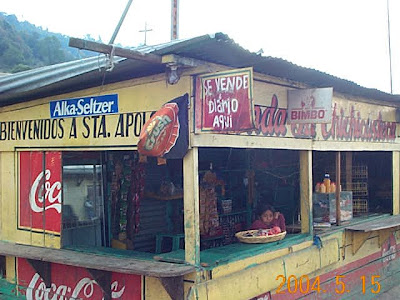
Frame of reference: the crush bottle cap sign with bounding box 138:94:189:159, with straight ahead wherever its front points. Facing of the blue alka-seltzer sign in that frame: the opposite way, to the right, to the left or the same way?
the same way

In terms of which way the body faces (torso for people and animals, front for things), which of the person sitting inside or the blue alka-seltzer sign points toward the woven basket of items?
the person sitting inside

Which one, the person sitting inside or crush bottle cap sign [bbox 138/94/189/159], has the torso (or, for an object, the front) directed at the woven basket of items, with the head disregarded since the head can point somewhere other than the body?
the person sitting inside

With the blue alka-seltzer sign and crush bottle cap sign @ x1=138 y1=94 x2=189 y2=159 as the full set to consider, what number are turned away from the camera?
0

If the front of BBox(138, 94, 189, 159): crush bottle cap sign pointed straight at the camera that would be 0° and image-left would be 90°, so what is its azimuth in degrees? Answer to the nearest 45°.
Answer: approximately 45°

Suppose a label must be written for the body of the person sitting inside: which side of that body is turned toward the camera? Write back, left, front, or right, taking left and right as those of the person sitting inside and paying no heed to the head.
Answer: front

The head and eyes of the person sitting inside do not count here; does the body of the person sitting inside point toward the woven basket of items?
yes

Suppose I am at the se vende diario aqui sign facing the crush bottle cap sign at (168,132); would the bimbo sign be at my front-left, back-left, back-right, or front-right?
back-right

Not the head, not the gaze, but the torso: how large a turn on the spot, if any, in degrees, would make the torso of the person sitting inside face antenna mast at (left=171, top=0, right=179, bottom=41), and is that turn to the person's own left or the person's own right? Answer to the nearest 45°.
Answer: approximately 180°

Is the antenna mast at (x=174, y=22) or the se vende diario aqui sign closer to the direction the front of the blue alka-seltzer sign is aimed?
the se vende diario aqui sign

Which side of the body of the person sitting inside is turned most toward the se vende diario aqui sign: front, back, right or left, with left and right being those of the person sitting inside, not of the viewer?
front

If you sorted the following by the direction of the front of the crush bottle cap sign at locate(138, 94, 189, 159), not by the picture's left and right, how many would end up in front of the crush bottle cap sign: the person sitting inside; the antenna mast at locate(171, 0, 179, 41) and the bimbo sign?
0

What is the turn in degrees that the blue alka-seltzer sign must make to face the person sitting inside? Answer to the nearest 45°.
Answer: approximately 135° to its left

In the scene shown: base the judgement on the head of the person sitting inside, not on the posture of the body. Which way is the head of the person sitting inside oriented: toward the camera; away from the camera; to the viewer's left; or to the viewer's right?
toward the camera

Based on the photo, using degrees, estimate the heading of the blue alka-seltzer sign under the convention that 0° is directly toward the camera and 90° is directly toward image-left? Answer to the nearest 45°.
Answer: approximately 45°
